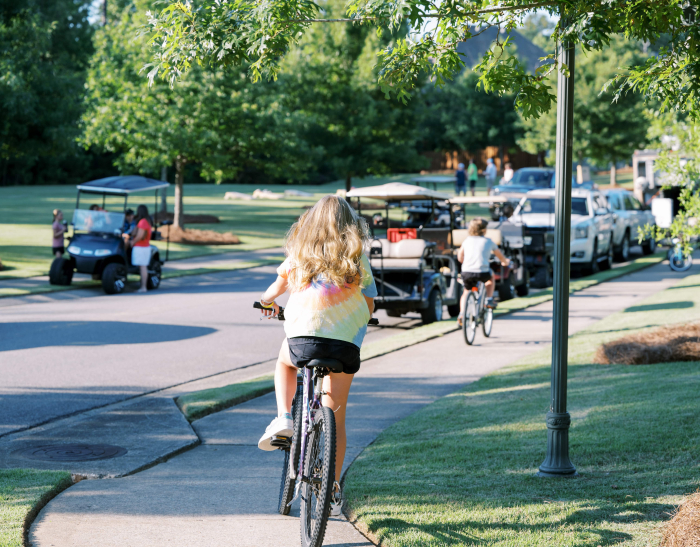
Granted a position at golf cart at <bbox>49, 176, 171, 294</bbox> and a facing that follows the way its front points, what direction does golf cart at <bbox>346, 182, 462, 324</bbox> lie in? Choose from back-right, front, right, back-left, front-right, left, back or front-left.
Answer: left

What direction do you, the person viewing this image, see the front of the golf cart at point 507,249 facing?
facing away from the viewer and to the right of the viewer

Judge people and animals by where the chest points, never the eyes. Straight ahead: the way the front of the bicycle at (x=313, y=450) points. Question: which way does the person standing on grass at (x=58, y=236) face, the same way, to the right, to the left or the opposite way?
to the right

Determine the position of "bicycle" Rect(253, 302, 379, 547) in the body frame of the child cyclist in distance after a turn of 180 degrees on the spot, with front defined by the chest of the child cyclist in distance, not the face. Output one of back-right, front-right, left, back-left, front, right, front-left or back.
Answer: front-left

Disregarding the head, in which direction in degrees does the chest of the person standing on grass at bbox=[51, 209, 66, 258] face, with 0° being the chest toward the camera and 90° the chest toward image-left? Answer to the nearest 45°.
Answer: approximately 270°

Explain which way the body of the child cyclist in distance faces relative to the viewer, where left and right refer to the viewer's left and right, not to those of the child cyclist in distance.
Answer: facing away from the viewer and to the right of the viewer

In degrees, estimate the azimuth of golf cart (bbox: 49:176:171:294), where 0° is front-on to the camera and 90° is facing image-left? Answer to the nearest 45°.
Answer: approximately 45°

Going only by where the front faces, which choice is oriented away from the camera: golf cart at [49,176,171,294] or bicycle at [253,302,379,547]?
the bicycle

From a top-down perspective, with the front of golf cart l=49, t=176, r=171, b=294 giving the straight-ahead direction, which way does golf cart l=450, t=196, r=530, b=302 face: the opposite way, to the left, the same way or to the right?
the opposite way

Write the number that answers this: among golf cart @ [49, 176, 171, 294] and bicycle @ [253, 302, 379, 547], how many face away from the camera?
1

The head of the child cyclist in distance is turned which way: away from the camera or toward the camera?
away from the camera

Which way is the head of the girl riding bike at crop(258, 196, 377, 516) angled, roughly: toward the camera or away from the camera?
away from the camera

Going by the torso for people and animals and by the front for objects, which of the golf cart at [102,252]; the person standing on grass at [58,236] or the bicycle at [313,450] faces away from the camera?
the bicycle

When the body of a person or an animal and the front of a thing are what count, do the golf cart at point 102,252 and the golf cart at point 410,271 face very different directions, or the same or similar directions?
very different directions
